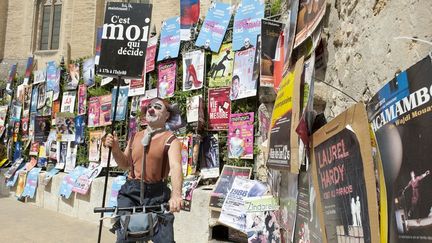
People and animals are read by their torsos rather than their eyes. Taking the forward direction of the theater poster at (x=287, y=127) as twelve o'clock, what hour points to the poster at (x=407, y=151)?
The poster is roughly at 10 o'clock from the theater poster.

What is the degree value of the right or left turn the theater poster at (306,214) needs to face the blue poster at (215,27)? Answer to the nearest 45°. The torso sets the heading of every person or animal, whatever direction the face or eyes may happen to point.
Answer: approximately 90° to its right

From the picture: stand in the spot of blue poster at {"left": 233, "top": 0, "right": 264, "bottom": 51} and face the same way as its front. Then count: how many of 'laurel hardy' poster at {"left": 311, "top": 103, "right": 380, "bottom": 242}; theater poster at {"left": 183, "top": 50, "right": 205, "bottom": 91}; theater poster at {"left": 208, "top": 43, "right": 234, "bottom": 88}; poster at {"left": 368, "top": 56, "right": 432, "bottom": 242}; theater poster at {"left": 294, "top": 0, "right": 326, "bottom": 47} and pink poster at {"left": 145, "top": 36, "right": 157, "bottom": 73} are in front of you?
3

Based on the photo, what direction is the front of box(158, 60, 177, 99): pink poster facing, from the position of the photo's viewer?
facing the viewer

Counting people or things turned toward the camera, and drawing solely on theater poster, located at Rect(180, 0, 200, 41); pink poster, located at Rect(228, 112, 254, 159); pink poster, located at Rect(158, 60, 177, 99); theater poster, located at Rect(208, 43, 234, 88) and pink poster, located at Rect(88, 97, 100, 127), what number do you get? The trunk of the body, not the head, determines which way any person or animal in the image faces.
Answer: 5

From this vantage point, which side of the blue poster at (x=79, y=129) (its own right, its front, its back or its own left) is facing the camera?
front

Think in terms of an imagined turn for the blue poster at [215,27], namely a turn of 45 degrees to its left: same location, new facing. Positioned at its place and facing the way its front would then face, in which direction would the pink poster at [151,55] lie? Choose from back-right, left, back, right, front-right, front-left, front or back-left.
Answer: back

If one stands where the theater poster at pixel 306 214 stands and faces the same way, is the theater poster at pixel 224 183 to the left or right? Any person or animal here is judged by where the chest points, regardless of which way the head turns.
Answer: on its right

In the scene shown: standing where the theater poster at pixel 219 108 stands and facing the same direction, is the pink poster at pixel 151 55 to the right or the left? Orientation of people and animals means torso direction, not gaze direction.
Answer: on its right

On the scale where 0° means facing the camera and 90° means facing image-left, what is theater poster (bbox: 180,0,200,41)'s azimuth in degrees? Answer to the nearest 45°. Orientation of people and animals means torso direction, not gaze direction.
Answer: approximately 0°

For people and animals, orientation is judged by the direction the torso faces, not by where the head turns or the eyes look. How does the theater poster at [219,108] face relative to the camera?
toward the camera

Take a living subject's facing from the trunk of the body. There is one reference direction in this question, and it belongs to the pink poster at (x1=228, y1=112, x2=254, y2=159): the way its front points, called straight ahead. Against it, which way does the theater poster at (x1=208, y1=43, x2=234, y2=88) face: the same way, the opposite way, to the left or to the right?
the same way

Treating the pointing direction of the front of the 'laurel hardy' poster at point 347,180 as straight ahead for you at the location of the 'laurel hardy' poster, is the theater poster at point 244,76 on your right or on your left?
on your right

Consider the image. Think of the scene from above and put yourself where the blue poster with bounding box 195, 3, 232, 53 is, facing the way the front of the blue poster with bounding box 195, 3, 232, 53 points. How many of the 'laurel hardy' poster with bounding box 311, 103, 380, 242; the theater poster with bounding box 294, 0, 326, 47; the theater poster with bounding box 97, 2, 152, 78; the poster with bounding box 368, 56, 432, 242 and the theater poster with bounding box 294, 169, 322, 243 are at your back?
0

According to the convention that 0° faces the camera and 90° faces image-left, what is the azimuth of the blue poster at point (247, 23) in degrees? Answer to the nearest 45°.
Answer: approximately 0°

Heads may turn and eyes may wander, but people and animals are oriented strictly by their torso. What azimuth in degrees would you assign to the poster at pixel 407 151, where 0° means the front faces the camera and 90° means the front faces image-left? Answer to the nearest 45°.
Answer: approximately 45°
